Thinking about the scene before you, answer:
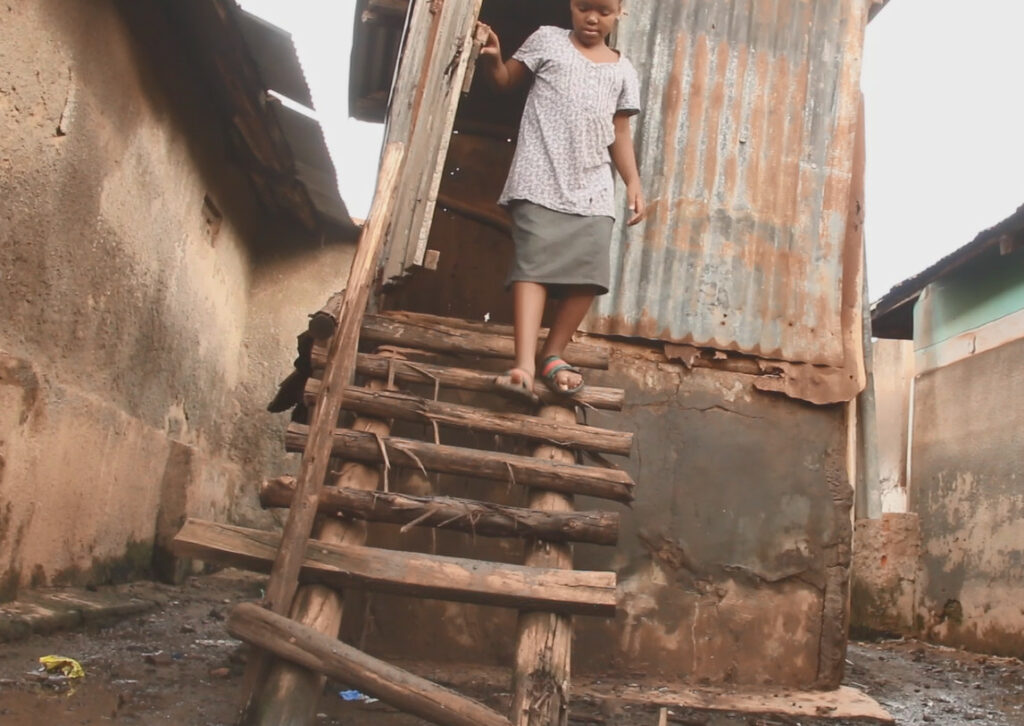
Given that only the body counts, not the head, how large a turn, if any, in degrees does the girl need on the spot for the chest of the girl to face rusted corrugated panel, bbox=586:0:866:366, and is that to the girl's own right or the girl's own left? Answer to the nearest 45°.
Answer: approximately 135° to the girl's own left

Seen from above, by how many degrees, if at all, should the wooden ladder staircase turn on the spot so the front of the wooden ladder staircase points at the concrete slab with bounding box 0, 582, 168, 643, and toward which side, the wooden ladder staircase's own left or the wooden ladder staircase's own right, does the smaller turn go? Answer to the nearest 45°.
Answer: approximately 135° to the wooden ladder staircase's own right

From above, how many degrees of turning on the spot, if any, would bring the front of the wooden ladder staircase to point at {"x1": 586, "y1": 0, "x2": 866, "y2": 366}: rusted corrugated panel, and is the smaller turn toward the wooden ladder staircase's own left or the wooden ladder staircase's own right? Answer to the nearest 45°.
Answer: approximately 135° to the wooden ladder staircase's own left

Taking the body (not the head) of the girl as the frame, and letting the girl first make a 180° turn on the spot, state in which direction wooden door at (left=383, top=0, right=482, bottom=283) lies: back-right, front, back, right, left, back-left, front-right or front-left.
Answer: left

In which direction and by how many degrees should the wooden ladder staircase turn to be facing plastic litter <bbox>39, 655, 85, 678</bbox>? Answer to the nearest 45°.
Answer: approximately 135° to its right

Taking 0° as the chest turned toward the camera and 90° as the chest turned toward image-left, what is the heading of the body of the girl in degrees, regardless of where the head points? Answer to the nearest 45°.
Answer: approximately 0°
